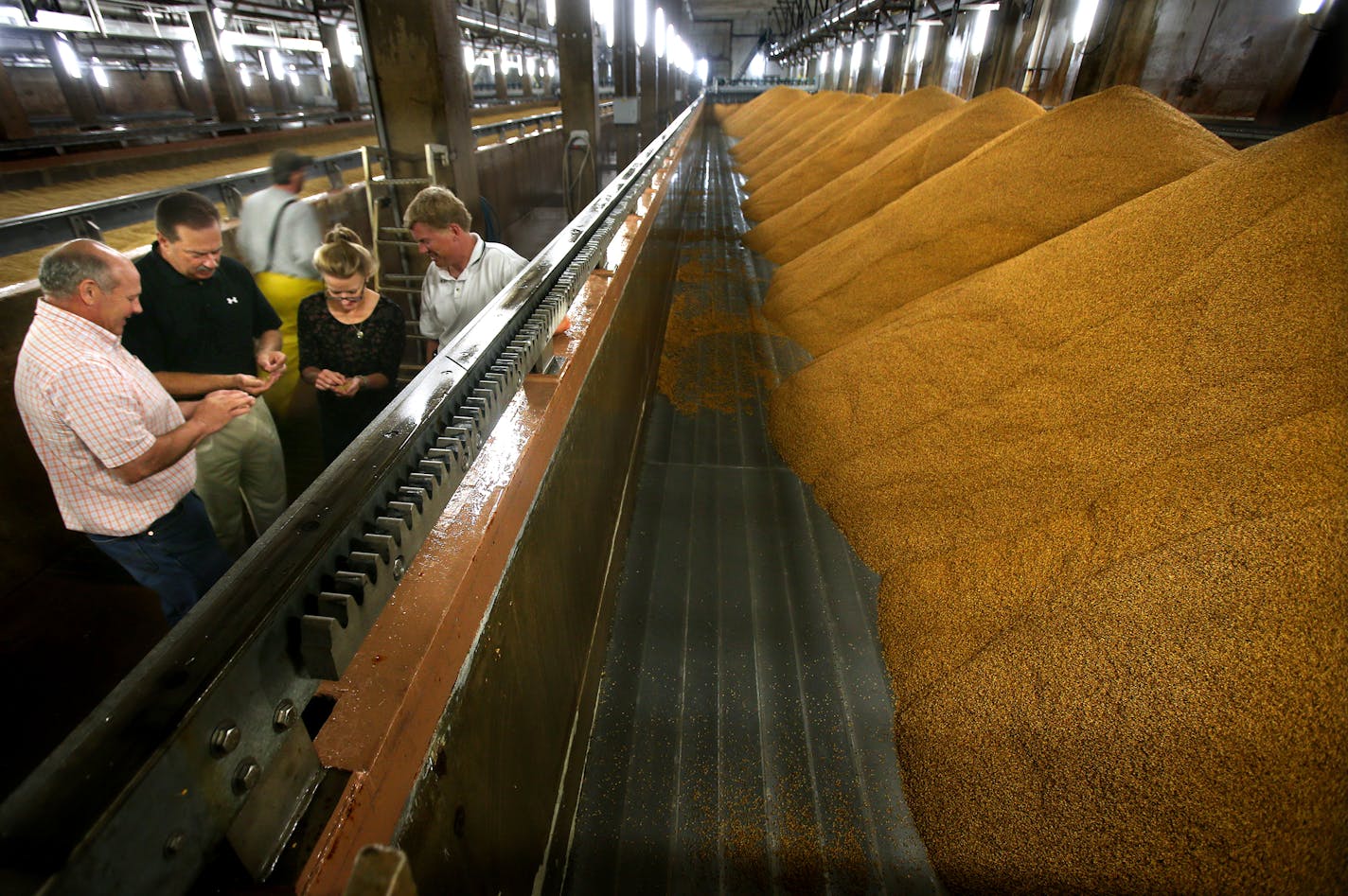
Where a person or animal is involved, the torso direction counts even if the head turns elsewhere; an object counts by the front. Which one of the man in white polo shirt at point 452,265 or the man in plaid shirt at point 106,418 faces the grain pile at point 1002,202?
the man in plaid shirt

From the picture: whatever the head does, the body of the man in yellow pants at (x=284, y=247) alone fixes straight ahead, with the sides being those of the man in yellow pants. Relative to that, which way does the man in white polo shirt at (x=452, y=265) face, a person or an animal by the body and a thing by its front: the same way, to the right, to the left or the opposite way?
the opposite way

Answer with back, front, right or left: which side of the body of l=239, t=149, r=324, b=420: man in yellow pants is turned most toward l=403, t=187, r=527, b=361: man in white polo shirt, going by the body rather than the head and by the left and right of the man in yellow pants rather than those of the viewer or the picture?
right

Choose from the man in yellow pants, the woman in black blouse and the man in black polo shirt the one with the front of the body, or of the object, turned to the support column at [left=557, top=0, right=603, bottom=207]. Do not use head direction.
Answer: the man in yellow pants

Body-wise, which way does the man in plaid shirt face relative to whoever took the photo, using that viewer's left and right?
facing to the right of the viewer

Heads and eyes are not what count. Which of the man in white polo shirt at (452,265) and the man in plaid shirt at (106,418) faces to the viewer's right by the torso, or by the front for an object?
the man in plaid shirt

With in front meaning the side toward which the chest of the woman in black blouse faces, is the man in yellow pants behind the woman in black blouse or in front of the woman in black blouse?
behind

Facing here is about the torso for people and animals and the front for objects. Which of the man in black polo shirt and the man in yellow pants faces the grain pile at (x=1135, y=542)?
the man in black polo shirt

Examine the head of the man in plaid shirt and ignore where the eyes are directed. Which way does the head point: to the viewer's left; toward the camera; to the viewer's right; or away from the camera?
to the viewer's right

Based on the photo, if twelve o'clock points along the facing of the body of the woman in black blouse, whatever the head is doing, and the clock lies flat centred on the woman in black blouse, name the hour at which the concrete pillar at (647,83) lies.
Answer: The concrete pillar is roughly at 7 o'clock from the woman in black blouse.

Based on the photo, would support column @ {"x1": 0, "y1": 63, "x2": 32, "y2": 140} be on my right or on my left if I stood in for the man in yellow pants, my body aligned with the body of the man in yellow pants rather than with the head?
on my left

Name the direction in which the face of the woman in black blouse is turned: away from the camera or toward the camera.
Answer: toward the camera

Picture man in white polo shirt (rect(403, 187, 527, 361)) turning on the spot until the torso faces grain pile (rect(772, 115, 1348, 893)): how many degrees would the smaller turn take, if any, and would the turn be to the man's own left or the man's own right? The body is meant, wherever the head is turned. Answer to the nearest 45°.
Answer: approximately 90° to the man's own left

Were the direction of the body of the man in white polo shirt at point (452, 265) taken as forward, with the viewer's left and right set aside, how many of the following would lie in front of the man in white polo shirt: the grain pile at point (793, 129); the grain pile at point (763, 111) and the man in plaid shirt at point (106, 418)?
1

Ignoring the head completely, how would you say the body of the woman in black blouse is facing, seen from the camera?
toward the camera

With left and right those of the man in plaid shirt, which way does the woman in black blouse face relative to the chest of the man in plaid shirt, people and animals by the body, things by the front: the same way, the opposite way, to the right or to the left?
to the right

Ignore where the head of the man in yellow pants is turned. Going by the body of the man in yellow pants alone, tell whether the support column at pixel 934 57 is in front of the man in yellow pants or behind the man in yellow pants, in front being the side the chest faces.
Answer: in front

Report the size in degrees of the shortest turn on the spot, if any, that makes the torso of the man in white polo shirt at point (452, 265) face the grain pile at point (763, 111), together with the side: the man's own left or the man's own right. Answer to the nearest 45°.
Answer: approximately 180°
